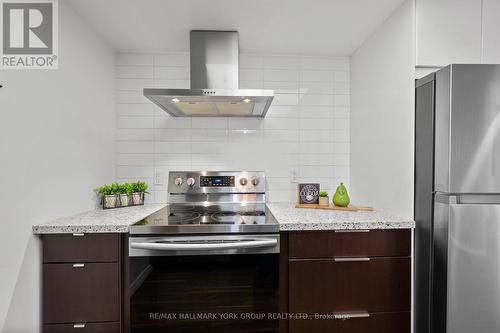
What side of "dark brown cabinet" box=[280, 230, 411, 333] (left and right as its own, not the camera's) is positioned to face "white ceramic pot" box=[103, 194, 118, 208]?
right

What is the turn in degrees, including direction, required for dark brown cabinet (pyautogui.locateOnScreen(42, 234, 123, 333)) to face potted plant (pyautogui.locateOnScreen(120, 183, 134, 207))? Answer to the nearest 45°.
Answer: approximately 135° to its left

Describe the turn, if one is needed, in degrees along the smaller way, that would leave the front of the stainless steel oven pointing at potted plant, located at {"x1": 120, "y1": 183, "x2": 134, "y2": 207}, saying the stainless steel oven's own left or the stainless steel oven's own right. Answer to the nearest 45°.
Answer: approximately 135° to the stainless steel oven's own right

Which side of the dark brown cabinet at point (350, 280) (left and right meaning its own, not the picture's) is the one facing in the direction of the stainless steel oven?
right

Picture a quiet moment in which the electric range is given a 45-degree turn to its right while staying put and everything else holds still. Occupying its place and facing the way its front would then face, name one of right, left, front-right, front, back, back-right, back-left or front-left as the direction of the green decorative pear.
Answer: back-left

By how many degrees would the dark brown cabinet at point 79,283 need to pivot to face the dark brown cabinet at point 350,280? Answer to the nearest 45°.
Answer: approximately 45° to its left

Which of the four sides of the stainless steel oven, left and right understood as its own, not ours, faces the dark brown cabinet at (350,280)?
left

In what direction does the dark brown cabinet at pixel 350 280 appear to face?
toward the camera

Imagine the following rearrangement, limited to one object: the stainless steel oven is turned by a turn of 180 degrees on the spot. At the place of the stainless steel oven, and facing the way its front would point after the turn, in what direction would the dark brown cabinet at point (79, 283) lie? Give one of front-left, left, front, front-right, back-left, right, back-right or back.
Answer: left

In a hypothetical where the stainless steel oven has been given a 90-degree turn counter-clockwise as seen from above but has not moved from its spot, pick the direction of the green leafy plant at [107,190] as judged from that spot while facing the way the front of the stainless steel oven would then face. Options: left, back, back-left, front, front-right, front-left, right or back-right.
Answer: back-left

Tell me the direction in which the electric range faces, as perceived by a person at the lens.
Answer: facing the viewer

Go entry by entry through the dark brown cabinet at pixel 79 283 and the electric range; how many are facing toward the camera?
2

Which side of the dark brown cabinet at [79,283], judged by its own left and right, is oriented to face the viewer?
front
